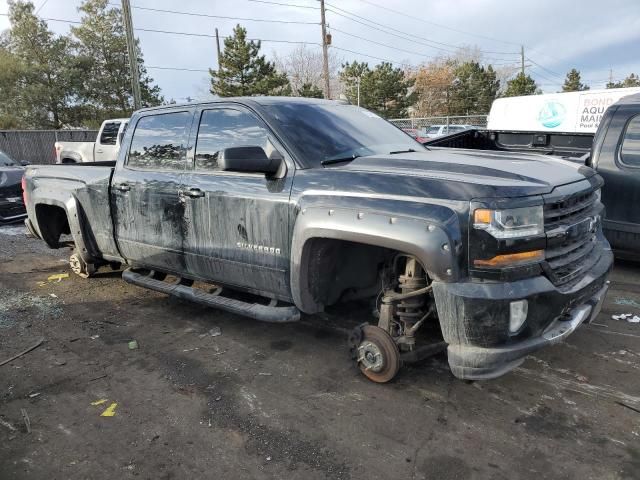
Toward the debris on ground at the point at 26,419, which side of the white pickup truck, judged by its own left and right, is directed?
right

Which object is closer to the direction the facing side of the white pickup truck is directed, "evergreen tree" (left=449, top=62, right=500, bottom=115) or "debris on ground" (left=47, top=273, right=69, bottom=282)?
the evergreen tree

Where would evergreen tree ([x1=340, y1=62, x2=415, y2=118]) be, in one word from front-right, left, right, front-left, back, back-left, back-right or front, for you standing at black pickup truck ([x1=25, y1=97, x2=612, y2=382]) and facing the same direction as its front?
back-left

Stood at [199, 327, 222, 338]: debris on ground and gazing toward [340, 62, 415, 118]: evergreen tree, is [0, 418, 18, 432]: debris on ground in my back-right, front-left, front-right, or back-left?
back-left

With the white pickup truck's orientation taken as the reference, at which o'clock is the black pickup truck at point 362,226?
The black pickup truck is roughly at 3 o'clock from the white pickup truck.

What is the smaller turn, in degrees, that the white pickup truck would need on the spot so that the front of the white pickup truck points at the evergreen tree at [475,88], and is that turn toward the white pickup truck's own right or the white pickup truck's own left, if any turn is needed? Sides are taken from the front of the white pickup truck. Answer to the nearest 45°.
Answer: approximately 45° to the white pickup truck's own left

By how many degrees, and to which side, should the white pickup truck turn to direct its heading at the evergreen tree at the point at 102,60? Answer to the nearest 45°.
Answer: approximately 90° to its left

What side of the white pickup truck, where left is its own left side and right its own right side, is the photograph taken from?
right

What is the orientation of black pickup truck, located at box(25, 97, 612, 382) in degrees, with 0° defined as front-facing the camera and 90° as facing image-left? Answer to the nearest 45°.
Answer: approximately 315°
